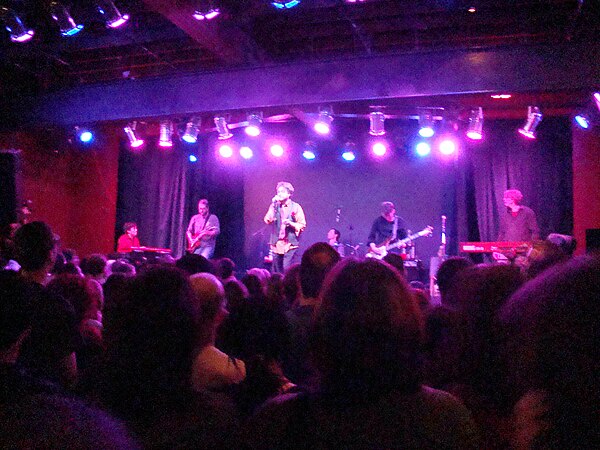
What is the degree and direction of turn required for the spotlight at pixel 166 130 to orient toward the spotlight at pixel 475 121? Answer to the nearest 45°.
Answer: approximately 45° to its left

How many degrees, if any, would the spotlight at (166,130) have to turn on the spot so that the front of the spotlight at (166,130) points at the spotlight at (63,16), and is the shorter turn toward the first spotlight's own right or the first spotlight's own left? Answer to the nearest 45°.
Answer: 0° — it already faces it

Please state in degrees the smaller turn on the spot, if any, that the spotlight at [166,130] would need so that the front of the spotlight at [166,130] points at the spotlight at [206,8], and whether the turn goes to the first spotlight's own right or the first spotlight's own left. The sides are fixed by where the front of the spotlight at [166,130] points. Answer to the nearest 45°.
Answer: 0° — it already faces it

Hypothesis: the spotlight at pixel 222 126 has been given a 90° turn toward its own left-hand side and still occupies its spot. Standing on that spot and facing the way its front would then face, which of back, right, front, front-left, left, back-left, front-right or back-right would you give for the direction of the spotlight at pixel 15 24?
back

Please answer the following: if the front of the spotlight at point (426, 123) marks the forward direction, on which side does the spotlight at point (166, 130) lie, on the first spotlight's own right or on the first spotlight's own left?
on the first spotlight's own right

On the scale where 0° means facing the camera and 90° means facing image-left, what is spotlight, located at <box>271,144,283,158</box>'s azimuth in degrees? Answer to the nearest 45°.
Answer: approximately 0°

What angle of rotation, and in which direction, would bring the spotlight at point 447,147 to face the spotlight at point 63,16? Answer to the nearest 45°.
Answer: approximately 45° to its right

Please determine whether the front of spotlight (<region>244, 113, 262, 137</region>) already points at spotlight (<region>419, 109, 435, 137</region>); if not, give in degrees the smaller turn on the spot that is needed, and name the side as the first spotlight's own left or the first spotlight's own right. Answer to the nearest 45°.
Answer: approximately 90° to the first spotlight's own left

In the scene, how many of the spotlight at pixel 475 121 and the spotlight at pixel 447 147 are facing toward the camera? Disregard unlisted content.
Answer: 2

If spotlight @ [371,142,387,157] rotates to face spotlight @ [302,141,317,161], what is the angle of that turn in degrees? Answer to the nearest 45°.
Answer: approximately 90° to its right

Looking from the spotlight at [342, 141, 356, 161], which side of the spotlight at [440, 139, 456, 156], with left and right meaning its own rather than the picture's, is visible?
right

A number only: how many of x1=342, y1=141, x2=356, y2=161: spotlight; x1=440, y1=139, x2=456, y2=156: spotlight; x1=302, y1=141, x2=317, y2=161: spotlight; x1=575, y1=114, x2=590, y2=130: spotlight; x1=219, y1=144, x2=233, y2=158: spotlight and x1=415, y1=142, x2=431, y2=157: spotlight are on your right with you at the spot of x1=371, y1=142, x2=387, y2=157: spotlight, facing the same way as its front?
3
